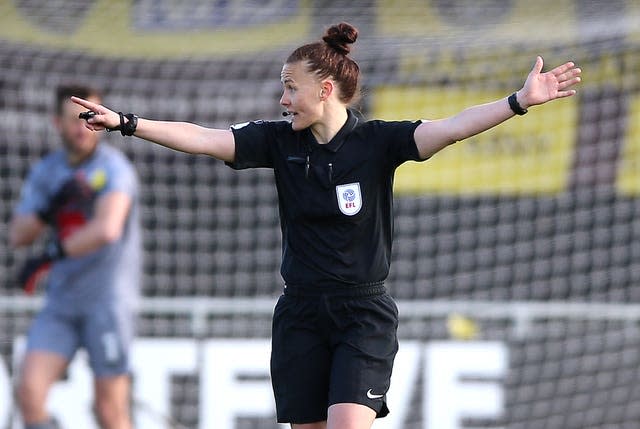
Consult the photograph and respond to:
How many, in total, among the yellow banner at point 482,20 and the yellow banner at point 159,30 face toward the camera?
2

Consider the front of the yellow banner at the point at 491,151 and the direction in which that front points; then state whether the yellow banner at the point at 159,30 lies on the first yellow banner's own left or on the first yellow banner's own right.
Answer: on the first yellow banner's own right

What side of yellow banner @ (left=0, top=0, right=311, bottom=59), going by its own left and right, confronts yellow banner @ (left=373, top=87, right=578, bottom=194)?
left

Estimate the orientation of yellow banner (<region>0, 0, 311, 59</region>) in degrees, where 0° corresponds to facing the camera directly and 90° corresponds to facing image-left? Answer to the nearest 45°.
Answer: approximately 0°

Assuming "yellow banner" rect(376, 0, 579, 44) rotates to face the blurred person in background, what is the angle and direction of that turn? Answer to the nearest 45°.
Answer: approximately 45° to its right

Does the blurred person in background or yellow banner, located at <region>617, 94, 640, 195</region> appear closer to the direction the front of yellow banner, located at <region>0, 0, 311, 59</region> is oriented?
the blurred person in background

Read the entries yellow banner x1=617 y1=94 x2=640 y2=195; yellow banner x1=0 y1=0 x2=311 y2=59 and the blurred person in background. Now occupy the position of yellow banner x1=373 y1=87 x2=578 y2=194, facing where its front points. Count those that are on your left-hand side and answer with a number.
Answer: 1

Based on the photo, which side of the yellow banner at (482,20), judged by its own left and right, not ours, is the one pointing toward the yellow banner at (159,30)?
right
